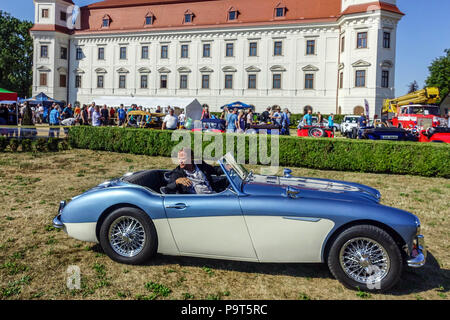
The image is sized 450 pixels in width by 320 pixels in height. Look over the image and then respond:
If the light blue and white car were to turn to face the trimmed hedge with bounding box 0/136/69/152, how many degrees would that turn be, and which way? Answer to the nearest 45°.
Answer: approximately 135° to its left

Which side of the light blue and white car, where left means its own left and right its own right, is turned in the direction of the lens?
right

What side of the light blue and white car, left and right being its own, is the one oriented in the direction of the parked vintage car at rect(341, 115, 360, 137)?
left

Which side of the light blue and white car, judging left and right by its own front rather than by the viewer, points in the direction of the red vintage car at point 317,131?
left

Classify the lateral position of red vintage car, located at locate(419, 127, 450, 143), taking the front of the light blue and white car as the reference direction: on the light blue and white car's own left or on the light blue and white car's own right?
on the light blue and white car's own left
